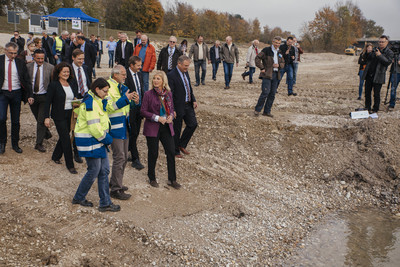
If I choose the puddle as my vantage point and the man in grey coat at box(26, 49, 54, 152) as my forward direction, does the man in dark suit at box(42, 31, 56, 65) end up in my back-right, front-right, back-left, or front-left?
front-right

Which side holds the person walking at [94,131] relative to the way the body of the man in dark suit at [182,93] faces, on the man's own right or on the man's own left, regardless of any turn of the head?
on the man's own right

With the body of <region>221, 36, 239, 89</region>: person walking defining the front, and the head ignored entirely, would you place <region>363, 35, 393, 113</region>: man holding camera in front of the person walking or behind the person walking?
in front

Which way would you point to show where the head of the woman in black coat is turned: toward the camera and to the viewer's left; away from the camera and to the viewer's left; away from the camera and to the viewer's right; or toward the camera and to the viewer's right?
toward the camera and to the viewer's right

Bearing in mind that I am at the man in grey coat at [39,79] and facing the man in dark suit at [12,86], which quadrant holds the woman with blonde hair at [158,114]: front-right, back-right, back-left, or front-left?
back-left

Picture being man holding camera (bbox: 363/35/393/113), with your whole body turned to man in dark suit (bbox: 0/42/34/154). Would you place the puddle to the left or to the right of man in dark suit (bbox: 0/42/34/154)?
left

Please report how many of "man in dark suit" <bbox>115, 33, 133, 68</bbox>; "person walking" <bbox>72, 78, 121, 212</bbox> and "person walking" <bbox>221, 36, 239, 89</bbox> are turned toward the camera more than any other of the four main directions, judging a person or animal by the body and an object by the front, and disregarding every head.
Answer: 2

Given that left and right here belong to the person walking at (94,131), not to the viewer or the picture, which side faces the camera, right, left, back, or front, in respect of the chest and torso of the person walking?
right

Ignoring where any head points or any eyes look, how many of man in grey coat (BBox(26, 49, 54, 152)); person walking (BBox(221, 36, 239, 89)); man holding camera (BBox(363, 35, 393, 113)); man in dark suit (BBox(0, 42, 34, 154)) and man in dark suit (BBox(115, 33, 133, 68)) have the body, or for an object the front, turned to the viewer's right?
0

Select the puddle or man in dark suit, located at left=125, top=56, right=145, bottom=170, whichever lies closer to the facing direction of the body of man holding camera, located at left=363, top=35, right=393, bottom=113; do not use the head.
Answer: the man in dark suit

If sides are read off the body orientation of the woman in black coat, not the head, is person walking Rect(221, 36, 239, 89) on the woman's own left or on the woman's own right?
on the woman's own left

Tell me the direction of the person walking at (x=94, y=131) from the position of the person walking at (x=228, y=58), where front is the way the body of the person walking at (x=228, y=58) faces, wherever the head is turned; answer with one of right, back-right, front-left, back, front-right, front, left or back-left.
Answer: front

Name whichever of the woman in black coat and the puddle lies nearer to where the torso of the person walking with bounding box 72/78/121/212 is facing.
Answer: the puddle

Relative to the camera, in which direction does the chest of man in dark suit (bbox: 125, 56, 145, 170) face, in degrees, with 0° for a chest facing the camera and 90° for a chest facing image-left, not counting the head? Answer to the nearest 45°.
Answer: approximately 315°

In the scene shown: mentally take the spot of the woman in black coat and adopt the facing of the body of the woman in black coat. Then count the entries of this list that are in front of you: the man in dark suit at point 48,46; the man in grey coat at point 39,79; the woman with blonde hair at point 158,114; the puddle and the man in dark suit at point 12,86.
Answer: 2

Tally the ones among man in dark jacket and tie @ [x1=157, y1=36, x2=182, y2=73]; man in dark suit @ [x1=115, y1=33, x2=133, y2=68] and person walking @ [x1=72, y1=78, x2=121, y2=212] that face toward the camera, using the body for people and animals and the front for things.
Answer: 2

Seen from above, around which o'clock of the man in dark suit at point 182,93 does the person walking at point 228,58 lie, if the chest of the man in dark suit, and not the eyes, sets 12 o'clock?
The person walking is roughly at 8 o'clock from the man in dark suit.

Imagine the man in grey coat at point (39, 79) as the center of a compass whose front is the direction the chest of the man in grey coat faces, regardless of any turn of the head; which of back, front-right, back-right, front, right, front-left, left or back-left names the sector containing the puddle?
front-left

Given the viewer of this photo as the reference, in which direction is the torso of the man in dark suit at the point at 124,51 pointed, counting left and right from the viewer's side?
facing the viewer

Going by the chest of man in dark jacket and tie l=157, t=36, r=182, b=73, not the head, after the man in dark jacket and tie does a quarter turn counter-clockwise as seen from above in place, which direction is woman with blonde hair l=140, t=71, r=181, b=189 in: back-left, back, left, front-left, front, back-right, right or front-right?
right

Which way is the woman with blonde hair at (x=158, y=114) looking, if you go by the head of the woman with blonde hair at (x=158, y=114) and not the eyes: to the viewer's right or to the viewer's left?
to the viewer's left

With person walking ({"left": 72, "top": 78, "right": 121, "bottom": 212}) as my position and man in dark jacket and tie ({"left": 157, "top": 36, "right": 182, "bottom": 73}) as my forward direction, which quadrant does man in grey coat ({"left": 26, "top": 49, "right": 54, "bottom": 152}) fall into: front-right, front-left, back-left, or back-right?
front-left

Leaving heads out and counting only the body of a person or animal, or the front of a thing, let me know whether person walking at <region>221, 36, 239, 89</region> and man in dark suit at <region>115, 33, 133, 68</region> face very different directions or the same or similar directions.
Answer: same or similar directions
